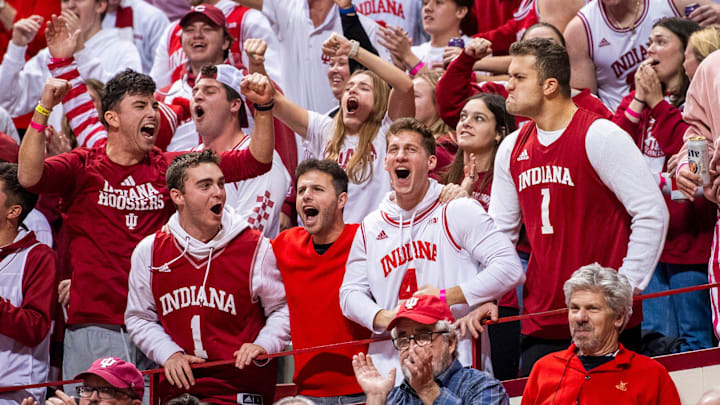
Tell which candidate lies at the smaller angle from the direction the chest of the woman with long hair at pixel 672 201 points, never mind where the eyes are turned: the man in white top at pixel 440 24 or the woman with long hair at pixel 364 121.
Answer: the woman with long hair

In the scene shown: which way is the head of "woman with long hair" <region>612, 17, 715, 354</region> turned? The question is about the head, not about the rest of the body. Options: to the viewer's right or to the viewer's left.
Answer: to the viewer's left

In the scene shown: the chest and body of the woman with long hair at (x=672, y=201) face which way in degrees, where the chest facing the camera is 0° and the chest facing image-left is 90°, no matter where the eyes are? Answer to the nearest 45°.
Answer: approximately 45°

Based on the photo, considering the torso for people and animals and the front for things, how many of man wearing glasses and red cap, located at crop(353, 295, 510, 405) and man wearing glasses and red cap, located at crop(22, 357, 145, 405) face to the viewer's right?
0

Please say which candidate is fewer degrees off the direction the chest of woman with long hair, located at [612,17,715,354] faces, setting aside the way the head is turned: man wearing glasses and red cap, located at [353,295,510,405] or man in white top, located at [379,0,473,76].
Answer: the man wearing glasses and red cap

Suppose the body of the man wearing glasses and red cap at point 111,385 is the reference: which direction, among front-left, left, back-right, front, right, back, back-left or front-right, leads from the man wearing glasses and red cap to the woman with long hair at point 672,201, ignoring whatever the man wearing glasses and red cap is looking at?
back-left

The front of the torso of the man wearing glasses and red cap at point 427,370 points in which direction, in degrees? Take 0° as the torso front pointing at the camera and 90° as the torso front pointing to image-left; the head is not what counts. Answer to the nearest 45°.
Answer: approximately 45°

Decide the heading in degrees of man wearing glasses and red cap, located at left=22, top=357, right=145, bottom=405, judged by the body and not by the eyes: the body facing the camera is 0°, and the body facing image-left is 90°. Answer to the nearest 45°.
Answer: approximately 45°
